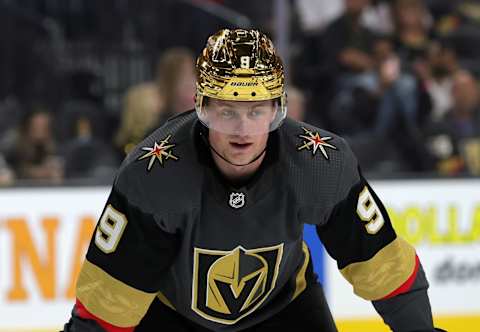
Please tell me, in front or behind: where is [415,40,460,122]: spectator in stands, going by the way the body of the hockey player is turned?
behind

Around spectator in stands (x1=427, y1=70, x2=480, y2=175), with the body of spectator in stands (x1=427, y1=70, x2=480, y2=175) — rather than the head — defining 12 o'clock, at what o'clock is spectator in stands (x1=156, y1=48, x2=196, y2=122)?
spectator in stands (x1=156, y1=48, x2=196, y2=122) is roughly at 2 o'clock from spectator in stands (x1=427, y1=70, x2=480, y2=175).

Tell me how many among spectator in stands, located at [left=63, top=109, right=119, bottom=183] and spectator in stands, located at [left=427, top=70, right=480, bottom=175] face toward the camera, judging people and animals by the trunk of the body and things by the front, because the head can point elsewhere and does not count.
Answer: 2

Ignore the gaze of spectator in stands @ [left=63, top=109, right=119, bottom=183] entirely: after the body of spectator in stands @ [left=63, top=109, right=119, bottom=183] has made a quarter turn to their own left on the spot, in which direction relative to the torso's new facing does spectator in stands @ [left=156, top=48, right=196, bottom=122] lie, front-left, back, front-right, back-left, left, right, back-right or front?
front

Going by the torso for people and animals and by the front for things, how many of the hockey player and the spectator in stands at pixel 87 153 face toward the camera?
2

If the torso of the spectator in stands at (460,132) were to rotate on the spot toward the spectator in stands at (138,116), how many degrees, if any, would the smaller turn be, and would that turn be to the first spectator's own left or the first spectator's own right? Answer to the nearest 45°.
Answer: approximately 45° to the first spectator's own right

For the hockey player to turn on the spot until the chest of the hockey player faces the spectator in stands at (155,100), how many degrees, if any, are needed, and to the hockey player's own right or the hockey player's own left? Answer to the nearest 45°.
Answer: approximately 180°

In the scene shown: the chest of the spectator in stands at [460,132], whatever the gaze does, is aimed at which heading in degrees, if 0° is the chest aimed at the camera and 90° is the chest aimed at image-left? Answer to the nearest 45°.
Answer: approximately 0°
